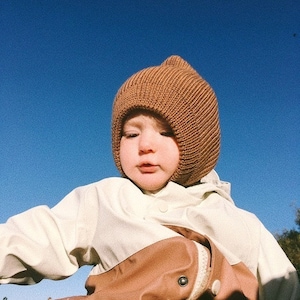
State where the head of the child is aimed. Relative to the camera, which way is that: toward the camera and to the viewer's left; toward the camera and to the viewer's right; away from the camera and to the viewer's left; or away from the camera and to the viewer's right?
toward the camera and to the viewer's left

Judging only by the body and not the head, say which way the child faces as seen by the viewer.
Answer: toward the camera
